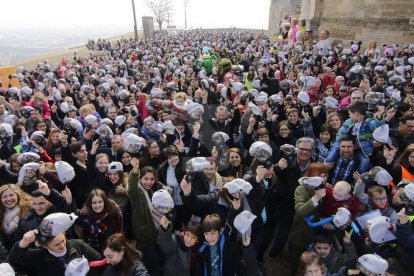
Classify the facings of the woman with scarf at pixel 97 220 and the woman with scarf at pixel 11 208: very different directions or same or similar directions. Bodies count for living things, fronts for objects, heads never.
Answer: same or similar directions

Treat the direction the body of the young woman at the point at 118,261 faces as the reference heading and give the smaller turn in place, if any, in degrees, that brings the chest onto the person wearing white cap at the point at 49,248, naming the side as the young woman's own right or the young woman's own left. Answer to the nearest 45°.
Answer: approximately 45° to the young woman's own right

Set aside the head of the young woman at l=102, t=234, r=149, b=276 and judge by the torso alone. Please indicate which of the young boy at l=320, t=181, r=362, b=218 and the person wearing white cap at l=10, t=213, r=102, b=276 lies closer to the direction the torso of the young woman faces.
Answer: the person wearing white cap

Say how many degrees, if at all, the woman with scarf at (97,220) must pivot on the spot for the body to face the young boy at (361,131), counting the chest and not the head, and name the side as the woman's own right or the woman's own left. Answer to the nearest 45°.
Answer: approximately 90° to the woman's own left

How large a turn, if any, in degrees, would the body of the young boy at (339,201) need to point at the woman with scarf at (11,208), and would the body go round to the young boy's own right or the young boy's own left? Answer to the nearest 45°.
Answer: approximately 45° to the young boy's own right

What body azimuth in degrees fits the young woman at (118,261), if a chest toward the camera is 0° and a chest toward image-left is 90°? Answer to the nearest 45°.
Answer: approximately 45°

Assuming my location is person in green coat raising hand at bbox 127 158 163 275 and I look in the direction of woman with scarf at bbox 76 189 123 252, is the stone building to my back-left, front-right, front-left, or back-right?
back-right

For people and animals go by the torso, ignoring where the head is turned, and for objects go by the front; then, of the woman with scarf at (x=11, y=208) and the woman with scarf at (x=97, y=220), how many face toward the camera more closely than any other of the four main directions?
2

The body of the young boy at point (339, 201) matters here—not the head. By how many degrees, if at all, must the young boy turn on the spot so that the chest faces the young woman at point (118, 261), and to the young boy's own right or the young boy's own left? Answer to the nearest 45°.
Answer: approximately 45° to the young boy's own right

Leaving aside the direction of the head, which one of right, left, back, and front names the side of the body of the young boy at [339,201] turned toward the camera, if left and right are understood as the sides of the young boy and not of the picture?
front

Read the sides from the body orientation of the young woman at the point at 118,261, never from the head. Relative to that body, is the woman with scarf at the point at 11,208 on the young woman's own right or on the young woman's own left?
on the young woman's own right

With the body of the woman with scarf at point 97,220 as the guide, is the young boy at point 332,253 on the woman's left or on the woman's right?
on the woman's left

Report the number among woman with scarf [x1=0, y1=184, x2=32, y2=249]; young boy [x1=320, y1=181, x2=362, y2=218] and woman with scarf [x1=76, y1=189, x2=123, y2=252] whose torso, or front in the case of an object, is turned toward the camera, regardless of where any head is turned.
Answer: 3

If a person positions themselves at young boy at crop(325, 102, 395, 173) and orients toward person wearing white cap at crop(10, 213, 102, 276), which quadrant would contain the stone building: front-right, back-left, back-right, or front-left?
back-right

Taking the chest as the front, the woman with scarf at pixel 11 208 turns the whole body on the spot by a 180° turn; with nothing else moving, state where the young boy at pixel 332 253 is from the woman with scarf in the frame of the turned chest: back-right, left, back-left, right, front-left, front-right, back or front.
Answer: back-right

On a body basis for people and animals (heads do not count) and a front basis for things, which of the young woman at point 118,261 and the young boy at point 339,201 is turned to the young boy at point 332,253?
the young boy at point 339,201
